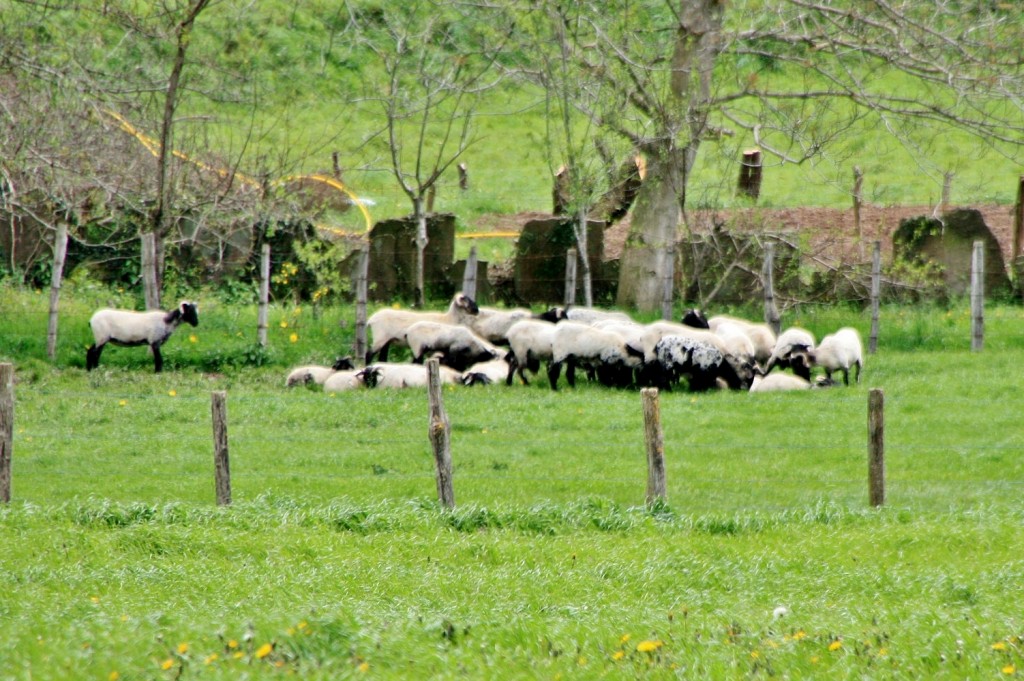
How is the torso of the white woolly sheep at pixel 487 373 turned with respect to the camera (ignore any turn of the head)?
to the viewer's left

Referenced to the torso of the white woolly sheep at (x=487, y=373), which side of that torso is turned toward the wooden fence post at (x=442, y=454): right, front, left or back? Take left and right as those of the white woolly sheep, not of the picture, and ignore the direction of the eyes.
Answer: left

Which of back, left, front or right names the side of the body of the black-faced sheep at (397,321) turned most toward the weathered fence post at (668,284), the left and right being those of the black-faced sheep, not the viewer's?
front

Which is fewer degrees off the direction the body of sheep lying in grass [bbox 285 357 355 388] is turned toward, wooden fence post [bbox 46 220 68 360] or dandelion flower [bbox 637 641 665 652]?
the dandelion flower

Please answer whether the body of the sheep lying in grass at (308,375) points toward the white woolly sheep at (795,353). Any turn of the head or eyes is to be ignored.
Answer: yes

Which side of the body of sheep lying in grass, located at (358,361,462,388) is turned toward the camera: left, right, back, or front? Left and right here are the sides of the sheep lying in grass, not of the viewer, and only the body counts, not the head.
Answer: left

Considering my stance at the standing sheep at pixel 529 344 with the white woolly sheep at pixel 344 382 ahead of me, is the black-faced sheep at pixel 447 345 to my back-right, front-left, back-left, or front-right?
front-right

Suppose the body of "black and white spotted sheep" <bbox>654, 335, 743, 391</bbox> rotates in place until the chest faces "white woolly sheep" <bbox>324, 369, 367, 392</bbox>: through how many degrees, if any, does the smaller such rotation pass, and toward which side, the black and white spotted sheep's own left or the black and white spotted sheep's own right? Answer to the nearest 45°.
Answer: approximately 180°

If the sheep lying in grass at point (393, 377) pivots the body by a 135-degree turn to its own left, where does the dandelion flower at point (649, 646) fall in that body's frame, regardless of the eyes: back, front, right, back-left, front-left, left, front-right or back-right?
front-right

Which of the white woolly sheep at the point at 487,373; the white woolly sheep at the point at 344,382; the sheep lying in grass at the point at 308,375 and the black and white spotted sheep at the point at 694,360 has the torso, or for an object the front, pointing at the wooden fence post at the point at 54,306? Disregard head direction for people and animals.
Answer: the white woolly sheep at the point at 487,373

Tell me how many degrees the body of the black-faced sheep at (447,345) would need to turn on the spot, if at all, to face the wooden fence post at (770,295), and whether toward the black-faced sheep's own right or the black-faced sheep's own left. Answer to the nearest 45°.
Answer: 0° — it already faces it

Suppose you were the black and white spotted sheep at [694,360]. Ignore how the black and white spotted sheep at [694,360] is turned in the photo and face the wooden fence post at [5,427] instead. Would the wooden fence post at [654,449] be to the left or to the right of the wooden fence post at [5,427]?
left

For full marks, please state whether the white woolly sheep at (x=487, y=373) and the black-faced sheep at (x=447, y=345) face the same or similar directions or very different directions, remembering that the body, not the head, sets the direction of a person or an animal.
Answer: very different directions

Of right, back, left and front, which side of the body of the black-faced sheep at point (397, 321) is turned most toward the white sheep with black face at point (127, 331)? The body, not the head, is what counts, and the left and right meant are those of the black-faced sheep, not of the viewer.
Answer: back

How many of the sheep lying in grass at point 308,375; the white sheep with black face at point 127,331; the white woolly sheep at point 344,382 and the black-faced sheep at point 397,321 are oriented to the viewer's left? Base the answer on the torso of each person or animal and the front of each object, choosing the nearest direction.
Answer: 0

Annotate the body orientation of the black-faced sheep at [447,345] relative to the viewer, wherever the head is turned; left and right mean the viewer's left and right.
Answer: facing to the right of the viewer

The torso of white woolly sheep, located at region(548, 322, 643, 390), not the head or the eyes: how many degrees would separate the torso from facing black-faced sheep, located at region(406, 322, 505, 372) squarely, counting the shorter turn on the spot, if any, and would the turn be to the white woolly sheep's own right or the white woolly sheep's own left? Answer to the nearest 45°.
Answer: approximately 135° to the white woolly sheep's own left

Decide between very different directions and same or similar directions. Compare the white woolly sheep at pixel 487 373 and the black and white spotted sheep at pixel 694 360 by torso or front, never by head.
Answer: very different directions

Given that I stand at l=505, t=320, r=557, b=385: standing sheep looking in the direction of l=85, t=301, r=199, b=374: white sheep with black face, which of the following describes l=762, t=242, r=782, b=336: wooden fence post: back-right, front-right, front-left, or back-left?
back-right

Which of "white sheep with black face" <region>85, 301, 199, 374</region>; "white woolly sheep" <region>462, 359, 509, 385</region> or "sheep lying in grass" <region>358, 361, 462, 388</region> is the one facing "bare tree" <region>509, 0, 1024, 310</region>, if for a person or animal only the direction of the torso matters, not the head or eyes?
the white sheep with black face

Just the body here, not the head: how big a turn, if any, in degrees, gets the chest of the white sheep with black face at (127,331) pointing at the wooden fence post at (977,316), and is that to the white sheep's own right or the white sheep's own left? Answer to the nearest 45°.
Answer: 0° — it already faces it

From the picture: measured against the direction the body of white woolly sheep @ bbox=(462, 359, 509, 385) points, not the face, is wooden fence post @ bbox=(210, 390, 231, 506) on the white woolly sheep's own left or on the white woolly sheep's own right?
on the white woolly sheep's own left

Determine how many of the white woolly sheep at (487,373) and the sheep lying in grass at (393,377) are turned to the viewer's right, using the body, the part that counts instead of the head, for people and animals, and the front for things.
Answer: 0
